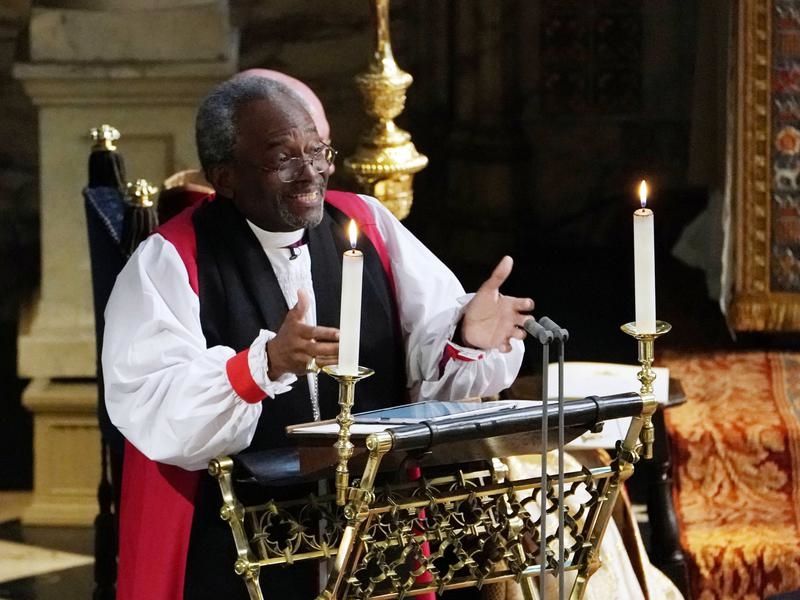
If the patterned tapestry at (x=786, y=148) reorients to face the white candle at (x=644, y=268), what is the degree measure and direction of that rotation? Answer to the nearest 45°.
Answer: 0° — it already faces it

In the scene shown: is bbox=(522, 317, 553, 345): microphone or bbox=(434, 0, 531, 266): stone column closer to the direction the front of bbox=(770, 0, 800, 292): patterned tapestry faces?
the microphone

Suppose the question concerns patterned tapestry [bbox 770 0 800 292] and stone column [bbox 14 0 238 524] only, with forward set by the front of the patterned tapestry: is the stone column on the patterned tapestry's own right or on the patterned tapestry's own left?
on the patterned tapestry's own right

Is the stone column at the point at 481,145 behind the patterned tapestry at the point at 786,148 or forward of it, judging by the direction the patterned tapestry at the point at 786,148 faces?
behind

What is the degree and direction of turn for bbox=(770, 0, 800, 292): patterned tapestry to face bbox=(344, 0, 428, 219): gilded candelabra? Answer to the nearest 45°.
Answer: approximately 45° to its right

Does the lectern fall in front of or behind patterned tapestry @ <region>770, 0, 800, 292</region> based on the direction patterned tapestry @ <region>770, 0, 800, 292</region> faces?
in front

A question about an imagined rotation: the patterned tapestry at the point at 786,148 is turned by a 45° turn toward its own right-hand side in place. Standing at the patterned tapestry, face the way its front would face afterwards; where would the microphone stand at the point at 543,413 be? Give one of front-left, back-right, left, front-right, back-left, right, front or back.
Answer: front-left

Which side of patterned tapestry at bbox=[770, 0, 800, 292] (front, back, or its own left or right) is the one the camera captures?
front

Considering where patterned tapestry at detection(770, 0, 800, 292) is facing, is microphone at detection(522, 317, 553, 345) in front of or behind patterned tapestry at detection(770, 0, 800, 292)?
in front

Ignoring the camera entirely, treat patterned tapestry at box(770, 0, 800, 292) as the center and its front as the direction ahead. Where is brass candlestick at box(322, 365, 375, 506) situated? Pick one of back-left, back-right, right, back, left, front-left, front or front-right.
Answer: front

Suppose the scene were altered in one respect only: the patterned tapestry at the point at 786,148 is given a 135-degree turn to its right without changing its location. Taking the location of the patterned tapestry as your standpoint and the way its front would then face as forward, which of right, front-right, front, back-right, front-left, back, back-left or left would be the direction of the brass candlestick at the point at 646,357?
back-left

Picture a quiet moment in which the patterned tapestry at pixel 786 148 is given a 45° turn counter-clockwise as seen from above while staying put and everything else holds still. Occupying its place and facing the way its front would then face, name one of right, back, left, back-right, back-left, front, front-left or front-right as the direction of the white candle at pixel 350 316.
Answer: front-right

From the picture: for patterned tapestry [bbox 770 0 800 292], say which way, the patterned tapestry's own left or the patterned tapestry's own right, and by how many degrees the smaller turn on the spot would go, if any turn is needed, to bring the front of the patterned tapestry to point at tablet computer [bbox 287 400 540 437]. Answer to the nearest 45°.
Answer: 0° — it already faces it

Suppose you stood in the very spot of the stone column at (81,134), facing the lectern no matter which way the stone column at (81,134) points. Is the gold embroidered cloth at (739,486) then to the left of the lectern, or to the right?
left
